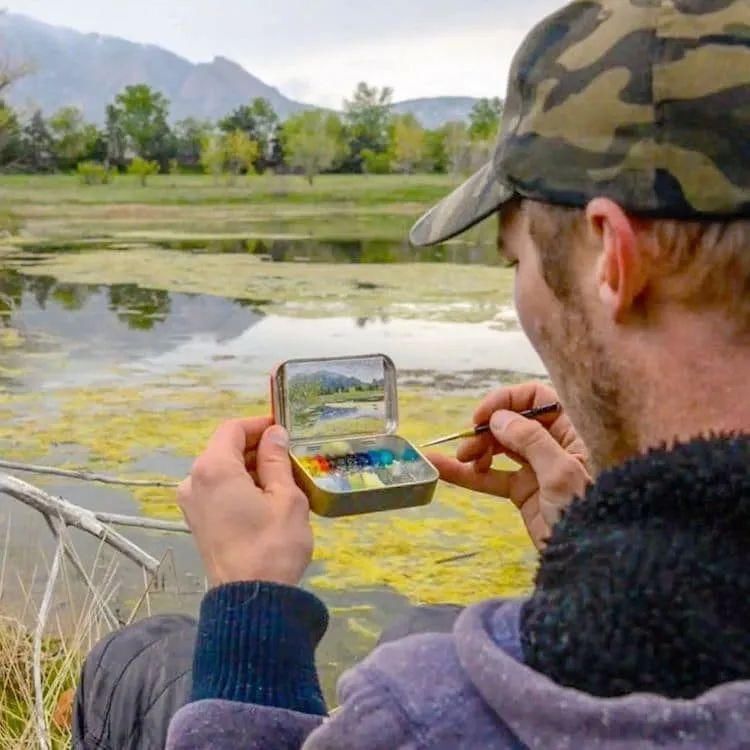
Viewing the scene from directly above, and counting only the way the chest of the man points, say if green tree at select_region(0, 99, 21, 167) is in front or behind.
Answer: in front

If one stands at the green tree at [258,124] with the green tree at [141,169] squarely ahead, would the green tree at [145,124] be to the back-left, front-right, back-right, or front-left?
front-right

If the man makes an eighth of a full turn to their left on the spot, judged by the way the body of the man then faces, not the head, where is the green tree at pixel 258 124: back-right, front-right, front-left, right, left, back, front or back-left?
right

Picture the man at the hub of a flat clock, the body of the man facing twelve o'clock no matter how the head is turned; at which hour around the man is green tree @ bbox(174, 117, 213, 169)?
The green tree is roughly at 1 o'clock from the man.

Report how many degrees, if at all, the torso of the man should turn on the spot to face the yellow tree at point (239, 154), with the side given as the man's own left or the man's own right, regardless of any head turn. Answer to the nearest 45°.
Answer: approximately 45° to the man's own right

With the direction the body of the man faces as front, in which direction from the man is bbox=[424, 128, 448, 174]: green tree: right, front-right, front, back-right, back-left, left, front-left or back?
front-right

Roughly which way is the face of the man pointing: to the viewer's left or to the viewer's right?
to the viewer's left

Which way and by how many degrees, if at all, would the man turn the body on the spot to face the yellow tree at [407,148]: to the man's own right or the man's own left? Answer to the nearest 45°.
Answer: approximately 45° to the man's own right

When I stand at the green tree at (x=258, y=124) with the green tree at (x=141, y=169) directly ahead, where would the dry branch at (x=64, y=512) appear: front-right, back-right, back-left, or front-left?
front-left

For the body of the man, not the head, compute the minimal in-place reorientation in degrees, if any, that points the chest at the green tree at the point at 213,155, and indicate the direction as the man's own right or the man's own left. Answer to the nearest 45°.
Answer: approximately 45° to the man's own right

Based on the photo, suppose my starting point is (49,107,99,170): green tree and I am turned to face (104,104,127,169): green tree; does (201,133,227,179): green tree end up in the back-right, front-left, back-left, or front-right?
front-right

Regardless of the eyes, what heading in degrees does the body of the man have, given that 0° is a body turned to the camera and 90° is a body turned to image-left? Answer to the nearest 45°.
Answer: approximately 135°

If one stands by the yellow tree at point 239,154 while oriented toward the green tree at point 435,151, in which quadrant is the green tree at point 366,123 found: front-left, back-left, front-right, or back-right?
front-left

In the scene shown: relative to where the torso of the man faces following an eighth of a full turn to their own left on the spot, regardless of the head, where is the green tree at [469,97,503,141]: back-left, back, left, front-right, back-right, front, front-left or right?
right

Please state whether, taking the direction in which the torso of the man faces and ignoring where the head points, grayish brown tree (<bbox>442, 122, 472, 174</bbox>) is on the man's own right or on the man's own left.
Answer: on the man's own right
